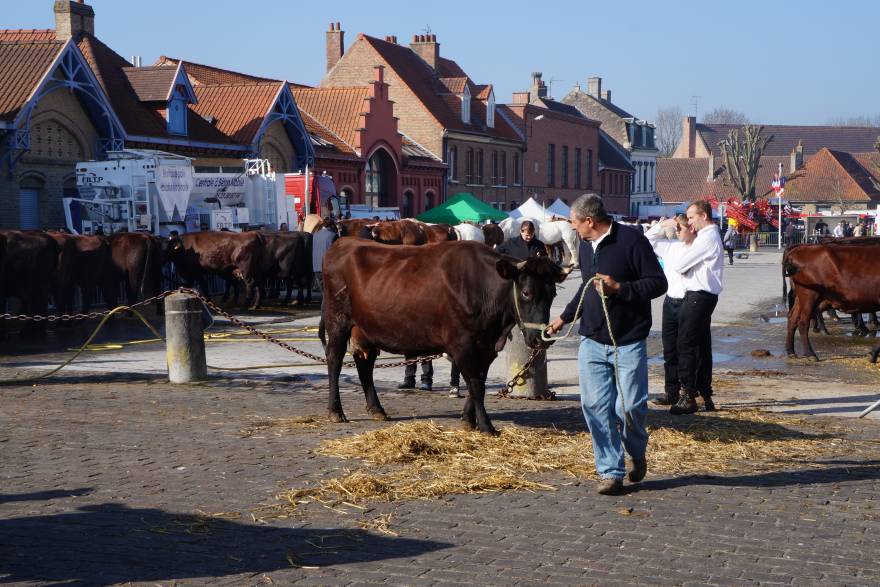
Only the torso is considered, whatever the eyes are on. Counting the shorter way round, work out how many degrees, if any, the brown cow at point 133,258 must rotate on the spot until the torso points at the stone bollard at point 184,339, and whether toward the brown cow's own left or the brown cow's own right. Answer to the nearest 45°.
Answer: approximately 135° to the brown cow's own left

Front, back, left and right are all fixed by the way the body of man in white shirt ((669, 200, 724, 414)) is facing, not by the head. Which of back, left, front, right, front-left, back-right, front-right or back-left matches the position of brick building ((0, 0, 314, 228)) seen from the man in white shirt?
front-right

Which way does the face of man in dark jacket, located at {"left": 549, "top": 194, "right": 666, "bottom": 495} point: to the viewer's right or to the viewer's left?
to the viewer's left

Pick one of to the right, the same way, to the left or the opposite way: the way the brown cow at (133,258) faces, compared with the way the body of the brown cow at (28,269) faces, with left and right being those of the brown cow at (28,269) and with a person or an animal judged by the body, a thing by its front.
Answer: the same way

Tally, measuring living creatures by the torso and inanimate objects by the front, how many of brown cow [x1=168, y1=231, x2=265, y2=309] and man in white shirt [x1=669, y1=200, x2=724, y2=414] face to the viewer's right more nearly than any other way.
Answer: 0

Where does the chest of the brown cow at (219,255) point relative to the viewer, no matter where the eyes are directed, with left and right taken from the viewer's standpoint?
facing to the left of the viewer

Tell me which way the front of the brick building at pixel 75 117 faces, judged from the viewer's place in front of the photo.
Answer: facing the viewer and to the right of the viewer

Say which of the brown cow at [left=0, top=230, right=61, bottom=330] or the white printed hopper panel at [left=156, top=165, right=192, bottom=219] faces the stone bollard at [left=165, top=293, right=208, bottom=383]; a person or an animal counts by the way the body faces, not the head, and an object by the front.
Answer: the white printed hopper panel

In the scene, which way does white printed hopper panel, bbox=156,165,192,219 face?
toward the camera

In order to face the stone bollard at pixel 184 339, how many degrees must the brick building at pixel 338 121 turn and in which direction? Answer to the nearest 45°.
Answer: approximately 45° to its right

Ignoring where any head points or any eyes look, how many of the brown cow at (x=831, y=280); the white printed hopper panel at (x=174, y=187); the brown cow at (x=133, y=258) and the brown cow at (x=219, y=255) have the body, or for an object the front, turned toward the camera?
1

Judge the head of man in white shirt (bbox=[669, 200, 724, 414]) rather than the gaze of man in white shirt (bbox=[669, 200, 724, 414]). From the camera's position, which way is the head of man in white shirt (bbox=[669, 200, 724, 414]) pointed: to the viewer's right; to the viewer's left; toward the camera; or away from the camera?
to the viewer's left

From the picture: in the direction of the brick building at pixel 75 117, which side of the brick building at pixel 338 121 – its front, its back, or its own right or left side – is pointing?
right

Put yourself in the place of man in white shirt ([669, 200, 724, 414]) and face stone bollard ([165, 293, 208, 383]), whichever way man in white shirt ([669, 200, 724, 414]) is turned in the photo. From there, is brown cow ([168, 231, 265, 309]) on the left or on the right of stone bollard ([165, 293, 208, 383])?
right

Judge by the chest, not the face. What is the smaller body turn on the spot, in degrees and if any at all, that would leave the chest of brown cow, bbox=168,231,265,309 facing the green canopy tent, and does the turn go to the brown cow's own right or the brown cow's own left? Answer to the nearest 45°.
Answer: approximately 135° to the brown cow's own right

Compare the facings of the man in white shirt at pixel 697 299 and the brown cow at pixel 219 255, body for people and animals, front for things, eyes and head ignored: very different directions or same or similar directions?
same or similar directions

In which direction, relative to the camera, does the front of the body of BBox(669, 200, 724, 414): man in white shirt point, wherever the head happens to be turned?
to the viewer's left

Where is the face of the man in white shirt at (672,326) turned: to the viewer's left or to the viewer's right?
to the viewer's left
